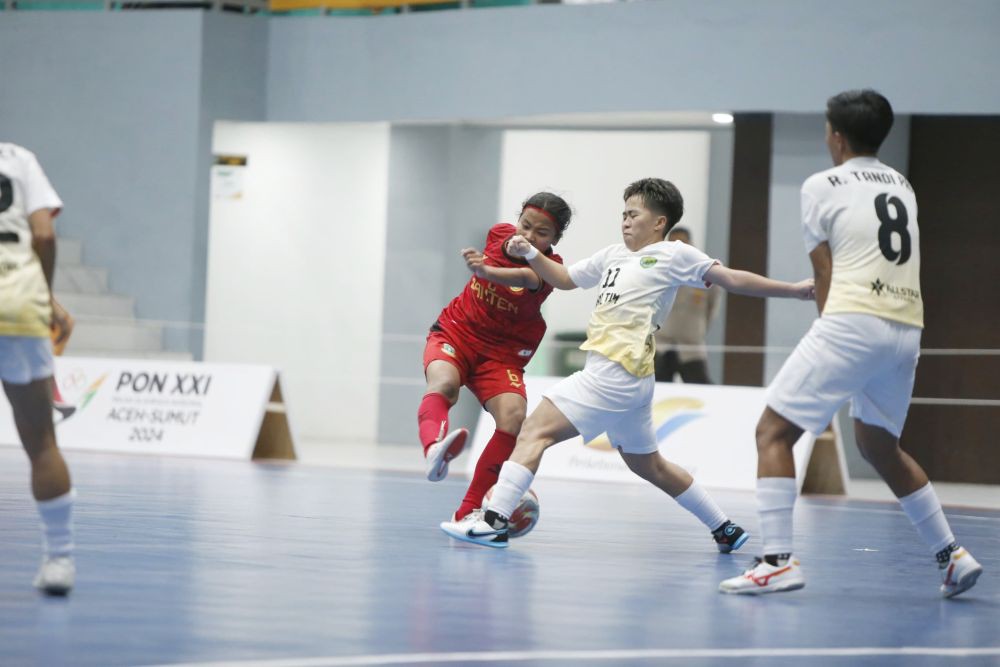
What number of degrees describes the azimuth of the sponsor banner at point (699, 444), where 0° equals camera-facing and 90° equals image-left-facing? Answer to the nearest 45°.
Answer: approximately 0°

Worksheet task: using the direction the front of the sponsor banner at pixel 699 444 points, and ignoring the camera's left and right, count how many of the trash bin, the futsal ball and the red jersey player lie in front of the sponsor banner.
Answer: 2

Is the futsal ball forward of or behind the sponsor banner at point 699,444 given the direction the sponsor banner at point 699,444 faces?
forward

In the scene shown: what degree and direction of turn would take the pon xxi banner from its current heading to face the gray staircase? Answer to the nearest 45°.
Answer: approximately 180°

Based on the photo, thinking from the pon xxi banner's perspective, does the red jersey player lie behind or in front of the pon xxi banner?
in front

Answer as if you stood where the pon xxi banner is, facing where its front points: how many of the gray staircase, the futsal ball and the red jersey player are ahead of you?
2

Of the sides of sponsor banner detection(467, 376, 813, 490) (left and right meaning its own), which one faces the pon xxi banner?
right

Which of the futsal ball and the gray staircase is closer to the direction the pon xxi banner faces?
the futsal ball

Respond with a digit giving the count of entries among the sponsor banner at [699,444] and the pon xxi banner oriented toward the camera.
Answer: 2
